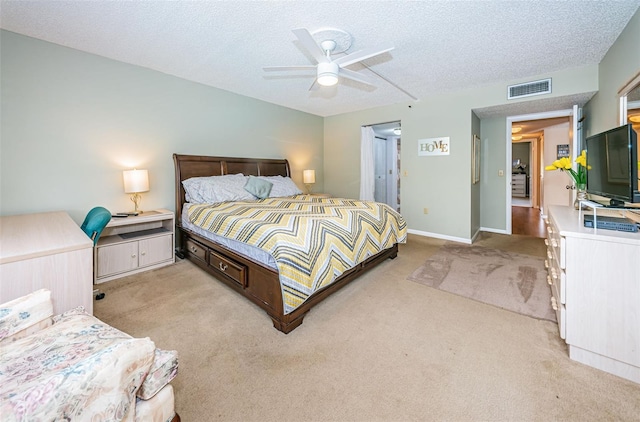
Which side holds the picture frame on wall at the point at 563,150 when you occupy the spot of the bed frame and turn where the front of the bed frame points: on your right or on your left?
on your left

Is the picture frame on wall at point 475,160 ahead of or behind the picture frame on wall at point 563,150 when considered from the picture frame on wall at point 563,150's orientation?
ahead

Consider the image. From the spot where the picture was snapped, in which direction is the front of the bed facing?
facing the viewer and to the right of the viewer

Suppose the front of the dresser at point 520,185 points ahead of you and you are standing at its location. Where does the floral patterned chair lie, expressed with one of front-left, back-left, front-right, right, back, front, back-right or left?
front

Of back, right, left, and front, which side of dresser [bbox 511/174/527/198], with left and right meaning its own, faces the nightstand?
front

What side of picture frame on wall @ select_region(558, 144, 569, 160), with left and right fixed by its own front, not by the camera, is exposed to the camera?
front

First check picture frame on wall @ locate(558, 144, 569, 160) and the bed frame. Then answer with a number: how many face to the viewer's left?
0

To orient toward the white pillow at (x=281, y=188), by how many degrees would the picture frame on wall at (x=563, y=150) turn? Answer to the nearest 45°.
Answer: approximately 45° to its right

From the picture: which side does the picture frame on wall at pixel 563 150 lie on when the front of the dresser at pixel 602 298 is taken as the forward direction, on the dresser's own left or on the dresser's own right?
on the dresser's own right

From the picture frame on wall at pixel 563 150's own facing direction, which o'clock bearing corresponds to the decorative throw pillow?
The decorative throw pillow is roughly at 1 o'clock from the picture frame on wall.
